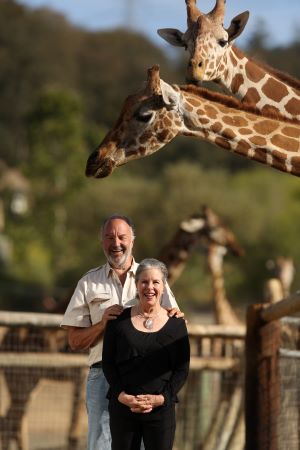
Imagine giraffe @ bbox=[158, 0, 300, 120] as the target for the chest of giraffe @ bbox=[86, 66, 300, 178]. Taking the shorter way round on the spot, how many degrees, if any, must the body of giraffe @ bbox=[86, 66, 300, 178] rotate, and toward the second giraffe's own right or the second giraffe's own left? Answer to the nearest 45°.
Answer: approximately 90° to the second giraffe's own right

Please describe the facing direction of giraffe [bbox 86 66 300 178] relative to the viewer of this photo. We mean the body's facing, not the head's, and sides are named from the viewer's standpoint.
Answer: facing to the left of the viewer

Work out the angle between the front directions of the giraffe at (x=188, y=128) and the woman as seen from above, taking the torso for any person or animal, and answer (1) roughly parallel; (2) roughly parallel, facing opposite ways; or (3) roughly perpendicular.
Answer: roughly perpendicular

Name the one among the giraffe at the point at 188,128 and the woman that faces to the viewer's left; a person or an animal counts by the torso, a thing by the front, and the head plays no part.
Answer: the giraffe

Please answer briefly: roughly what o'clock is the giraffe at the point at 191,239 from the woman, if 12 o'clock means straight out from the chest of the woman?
The giraffe is roughly at 6 o'clock from the woman.

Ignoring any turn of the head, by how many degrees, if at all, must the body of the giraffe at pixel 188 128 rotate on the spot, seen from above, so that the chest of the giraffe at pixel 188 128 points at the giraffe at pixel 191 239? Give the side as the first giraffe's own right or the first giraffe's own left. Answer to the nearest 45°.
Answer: approximately 90° to the first giraffe's own right

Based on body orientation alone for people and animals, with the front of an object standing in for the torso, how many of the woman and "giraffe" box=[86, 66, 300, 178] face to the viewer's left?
1

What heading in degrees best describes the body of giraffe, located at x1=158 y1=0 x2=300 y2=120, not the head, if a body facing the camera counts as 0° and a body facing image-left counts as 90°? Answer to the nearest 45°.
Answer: approximately 45°

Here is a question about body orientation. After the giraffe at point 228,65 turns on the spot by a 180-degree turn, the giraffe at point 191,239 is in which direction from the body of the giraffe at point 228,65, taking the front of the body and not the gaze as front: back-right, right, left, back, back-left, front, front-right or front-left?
front-left
